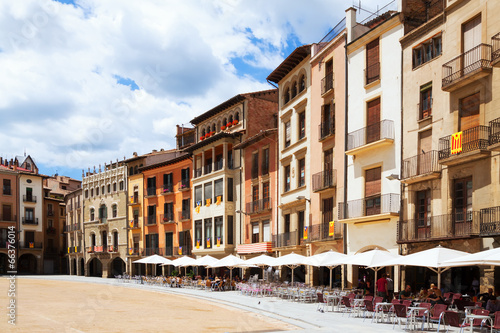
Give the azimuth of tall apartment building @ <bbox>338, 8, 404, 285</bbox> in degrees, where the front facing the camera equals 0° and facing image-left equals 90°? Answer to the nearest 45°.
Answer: approximately 45°

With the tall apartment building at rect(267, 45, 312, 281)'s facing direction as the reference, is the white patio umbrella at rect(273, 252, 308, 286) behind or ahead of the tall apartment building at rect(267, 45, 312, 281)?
ahead

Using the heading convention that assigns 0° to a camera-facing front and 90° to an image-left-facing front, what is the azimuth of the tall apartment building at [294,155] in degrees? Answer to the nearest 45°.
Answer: approximately 45°

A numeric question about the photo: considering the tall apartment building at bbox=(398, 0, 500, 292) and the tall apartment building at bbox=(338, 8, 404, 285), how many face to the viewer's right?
0

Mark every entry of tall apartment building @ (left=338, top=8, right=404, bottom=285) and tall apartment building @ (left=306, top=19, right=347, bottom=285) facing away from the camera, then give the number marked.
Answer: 0
